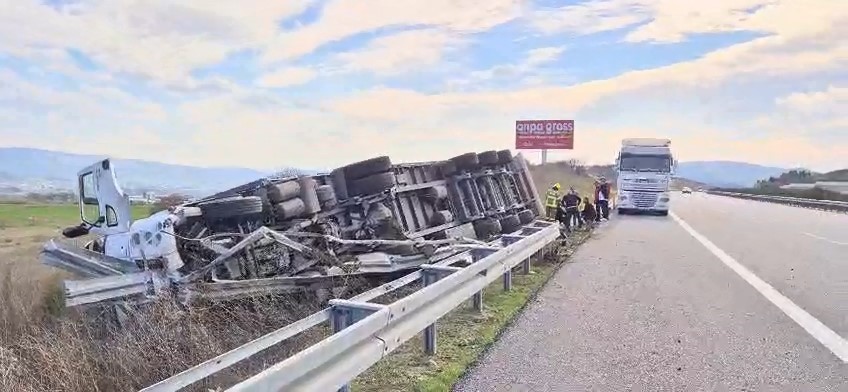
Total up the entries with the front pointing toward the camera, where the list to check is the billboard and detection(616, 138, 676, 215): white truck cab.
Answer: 2

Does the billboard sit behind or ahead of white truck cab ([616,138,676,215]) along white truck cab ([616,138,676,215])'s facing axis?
behind

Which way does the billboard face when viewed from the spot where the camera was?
facing the viewer

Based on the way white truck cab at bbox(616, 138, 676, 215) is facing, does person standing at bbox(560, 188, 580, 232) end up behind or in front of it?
in front

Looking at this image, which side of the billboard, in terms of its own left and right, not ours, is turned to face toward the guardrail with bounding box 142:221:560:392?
front

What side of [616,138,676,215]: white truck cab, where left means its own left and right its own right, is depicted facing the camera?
front

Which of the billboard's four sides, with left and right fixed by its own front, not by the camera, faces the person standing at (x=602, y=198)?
front

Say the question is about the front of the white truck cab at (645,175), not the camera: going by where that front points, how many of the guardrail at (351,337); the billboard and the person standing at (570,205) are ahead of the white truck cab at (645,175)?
2

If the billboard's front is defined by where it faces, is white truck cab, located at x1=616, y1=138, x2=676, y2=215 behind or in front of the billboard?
in front

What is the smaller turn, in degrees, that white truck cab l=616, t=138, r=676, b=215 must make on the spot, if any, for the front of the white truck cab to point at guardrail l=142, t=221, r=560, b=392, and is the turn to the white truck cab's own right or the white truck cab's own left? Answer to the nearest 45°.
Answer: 0° — it already faces it

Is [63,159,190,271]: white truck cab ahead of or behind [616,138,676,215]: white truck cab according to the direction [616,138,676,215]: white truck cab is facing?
ahead
